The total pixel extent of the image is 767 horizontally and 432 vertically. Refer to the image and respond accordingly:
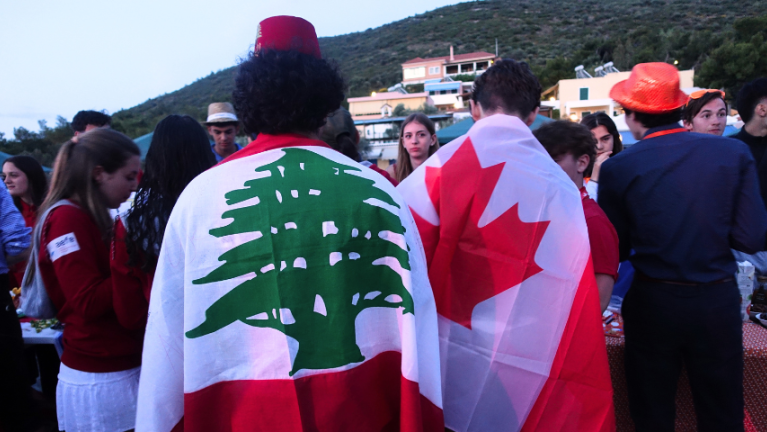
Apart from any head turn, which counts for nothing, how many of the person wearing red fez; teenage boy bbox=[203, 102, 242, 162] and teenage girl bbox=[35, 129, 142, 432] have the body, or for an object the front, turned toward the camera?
1

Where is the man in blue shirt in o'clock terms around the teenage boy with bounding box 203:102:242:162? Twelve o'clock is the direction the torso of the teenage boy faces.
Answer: The man in blue shirt is roughly at 11 o'clock from the teenage boy.

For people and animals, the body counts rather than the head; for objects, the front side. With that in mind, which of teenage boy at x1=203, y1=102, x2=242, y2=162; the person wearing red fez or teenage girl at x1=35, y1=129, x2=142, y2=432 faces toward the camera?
the teenage boy

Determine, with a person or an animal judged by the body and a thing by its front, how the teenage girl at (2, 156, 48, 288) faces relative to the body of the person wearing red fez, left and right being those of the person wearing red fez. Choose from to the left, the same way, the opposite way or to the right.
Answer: the opposite way

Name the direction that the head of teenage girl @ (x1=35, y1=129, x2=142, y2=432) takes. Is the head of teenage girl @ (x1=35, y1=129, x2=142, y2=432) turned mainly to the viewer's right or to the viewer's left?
to the viewer's right

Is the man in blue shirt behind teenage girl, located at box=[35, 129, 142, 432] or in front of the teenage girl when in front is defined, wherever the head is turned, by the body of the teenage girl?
in front

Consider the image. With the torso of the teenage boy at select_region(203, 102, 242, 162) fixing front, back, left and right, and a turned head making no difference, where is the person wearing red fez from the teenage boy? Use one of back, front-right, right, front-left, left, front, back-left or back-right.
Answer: front

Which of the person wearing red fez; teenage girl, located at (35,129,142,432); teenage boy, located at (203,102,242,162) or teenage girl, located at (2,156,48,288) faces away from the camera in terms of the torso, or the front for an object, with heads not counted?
the person wearing red fez

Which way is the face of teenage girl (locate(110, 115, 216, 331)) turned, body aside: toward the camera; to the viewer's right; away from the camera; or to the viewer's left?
away from the camera

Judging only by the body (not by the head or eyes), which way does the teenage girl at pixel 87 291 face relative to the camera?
to the viewer's right

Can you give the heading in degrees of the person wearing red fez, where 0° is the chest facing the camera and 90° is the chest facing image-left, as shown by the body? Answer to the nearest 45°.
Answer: approximately 180°

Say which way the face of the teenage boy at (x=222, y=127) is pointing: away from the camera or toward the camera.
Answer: toward the camera

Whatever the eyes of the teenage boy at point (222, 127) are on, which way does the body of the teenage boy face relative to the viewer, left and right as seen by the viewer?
facing the viewer

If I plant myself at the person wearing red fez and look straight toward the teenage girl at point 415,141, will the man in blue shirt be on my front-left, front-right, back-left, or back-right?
front-right
